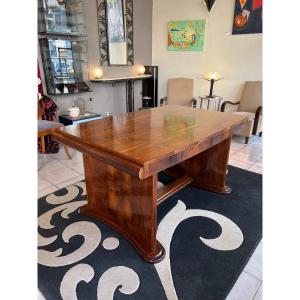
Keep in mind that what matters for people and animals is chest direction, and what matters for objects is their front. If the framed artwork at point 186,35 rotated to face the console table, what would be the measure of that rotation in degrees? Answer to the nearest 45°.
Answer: approximately 90° to its right

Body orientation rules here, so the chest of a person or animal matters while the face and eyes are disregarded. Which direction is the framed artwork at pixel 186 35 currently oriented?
toward the camera

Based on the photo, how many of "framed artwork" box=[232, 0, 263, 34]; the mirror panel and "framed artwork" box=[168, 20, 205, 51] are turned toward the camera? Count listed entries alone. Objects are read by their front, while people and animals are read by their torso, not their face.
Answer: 3

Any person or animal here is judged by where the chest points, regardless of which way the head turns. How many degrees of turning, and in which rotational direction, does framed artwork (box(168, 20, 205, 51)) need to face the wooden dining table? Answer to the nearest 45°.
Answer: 0° — it already faces it

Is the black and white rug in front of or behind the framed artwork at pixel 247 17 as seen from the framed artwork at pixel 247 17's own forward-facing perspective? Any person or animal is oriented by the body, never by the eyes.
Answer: in front

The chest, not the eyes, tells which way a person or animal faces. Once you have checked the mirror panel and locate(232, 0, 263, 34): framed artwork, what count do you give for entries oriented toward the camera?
2

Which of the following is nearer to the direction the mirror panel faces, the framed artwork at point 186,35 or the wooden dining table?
the wooden dining table

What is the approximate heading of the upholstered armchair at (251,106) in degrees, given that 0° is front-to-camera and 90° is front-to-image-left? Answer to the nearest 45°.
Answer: approximately 45°

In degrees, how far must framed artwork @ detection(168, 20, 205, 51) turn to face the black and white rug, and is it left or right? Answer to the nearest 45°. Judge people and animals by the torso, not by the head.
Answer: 0° — it already faces it

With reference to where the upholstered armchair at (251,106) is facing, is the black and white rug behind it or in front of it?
in front

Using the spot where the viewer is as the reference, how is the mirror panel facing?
facing the viewer
